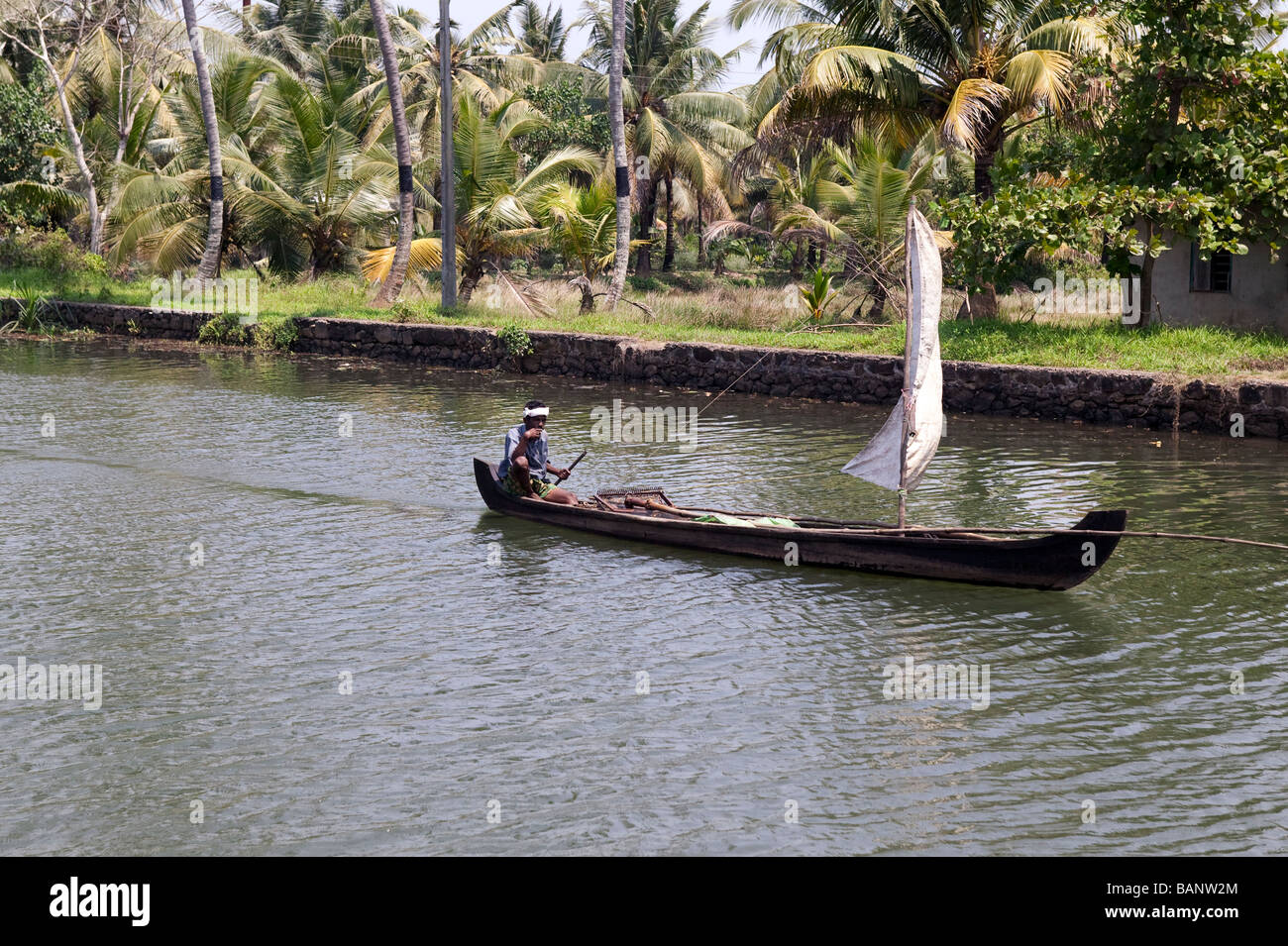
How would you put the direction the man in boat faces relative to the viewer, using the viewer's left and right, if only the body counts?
facing the viewer and to the right of the viewer

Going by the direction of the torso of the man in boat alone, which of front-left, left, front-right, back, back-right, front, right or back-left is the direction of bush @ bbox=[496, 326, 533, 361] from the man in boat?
back-left

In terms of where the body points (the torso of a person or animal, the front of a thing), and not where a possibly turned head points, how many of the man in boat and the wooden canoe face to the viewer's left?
0

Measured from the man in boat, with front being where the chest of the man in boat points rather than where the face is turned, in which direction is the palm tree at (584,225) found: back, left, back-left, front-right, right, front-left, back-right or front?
back-left

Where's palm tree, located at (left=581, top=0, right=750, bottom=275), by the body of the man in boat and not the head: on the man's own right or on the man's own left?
on the man's own left

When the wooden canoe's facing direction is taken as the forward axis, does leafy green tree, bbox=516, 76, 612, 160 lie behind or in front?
behind

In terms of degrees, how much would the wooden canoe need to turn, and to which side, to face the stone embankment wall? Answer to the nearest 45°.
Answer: approximately 135° to its left

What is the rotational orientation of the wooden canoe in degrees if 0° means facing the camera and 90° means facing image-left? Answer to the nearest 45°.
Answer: approximately 315°

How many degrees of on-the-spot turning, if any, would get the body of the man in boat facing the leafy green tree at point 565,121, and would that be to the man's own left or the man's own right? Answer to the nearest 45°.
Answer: approximately 135° to the man's own left

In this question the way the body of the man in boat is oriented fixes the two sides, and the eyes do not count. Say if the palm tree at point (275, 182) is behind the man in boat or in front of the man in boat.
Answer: behind
